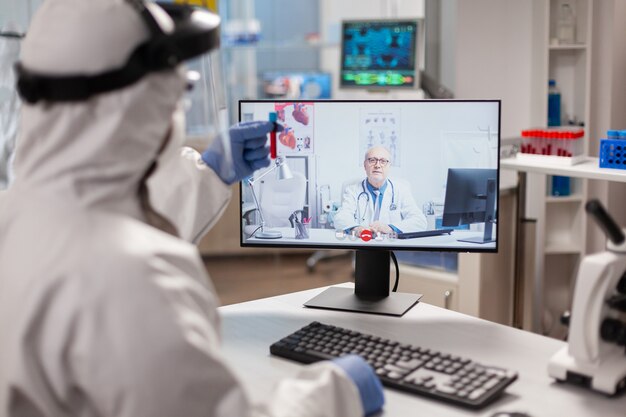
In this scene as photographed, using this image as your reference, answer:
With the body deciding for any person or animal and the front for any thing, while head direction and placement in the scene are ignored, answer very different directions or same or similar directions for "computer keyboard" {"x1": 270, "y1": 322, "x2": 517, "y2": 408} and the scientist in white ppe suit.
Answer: very different directions

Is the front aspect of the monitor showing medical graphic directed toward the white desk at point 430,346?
yes

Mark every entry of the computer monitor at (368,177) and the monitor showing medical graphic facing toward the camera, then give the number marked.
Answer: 2

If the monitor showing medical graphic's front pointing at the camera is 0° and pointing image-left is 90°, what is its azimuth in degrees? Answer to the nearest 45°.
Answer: approximately 0°

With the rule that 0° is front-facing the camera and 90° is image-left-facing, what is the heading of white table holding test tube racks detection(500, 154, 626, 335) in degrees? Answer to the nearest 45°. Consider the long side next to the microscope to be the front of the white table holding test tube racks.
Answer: approximately 0°

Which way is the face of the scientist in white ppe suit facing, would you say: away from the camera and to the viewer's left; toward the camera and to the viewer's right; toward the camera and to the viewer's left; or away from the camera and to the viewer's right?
away from the camera and to the viewer's right

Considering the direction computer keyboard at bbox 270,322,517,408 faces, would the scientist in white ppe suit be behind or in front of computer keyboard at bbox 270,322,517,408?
in front

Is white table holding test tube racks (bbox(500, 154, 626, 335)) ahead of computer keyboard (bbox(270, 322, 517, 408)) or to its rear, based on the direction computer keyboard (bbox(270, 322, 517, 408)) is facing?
to the rear

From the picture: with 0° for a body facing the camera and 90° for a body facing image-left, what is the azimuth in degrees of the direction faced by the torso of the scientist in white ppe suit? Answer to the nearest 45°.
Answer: approximately 225°

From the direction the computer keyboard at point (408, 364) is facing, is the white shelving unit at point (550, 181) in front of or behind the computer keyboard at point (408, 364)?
behind

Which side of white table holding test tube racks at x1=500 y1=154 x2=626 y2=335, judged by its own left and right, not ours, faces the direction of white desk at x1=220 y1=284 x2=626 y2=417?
front

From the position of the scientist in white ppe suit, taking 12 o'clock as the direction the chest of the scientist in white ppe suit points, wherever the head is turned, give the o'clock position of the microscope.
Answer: The microscope is roughly at 1 o'clock from the scientist in white ppe suit.
